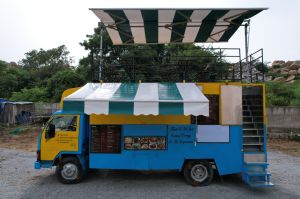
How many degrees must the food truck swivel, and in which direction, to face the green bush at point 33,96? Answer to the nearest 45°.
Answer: approximately 45° to its right

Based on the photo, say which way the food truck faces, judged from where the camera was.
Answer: facing to the left of the viewer
